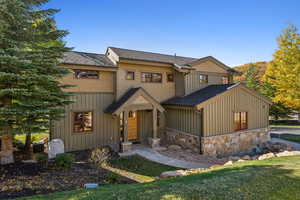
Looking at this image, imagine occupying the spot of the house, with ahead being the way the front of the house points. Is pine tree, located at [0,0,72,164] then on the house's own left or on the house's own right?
on the house's own right

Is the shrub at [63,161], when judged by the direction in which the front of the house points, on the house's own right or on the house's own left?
on the house's own right

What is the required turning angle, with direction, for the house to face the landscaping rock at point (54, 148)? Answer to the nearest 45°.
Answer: approximately 90° to its right

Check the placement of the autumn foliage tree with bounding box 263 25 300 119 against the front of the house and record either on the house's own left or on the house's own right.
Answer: on the house's own left
